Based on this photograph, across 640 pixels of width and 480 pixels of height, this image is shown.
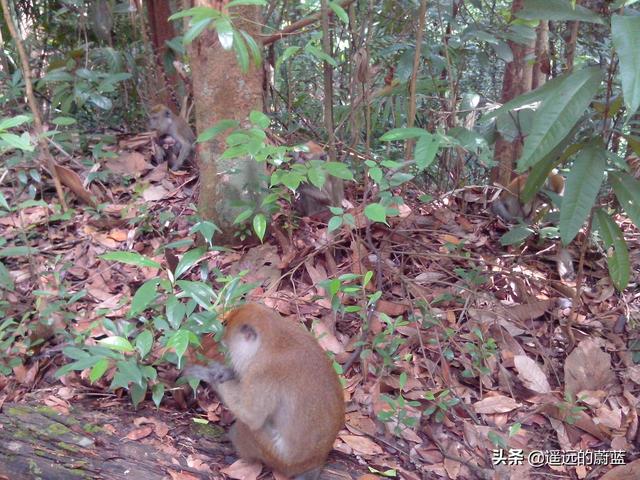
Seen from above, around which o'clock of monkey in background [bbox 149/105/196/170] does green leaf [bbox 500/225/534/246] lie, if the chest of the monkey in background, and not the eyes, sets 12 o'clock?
The green leaf is roughly at 8 o'clock from the monkey in background.

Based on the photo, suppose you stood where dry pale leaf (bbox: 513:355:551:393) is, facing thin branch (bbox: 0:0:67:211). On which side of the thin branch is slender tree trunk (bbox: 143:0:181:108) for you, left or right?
right

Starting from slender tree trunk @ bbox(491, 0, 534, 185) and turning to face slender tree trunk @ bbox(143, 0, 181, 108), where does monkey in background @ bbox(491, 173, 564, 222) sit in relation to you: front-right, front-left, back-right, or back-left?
back-left

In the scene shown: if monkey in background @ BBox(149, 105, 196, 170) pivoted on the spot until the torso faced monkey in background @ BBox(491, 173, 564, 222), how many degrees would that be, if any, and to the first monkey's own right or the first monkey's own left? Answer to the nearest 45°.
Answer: approximately 135° to the first monkey's own left
